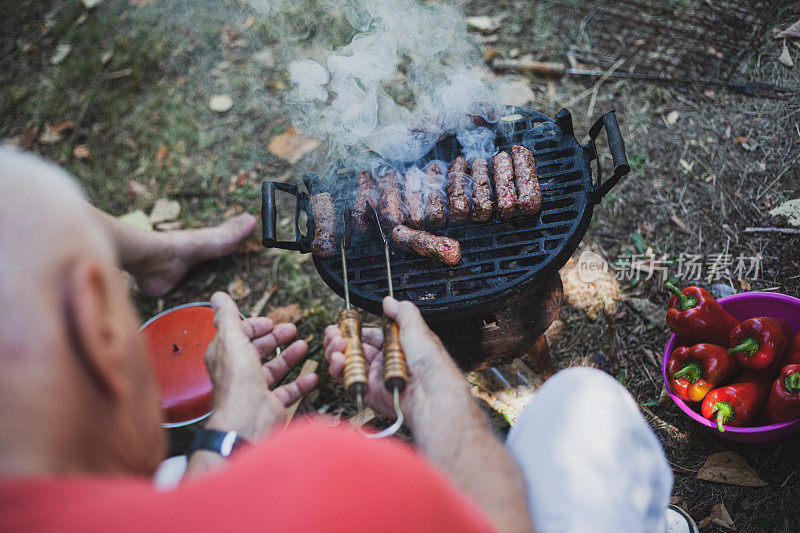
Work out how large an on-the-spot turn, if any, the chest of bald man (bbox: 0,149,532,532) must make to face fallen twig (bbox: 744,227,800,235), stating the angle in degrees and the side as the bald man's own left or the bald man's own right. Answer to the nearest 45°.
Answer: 0° — they already face it

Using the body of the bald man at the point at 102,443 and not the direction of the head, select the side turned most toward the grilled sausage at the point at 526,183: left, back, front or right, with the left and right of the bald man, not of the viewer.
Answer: front

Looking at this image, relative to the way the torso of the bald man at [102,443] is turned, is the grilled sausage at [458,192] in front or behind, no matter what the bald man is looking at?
in front

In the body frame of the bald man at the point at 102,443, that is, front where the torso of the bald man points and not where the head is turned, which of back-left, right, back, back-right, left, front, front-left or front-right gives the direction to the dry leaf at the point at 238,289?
front-left

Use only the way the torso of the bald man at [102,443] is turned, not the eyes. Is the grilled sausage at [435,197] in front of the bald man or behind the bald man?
in front

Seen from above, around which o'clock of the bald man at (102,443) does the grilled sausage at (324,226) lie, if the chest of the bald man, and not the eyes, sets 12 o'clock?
The grilled sausage is roughly at 11 o'clock from the bald man.

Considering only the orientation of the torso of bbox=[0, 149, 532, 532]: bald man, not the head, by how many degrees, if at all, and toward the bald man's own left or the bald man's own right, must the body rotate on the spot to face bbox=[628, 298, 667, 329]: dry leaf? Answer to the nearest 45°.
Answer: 0° — they already face it

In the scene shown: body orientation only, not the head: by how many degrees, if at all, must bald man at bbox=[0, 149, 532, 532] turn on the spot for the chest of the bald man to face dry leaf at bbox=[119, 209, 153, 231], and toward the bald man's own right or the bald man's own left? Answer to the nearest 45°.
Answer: approximately 45° to the bald man's own left

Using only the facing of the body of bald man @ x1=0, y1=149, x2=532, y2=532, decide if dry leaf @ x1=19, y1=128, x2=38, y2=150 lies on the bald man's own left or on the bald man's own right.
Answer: on the bald man's own left

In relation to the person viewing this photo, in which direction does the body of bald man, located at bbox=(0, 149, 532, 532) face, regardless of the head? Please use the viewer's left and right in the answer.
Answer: facing away from the viewer and to the right of the viewer

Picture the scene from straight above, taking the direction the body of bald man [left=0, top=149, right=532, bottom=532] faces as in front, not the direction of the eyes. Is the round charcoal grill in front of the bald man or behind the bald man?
in front
